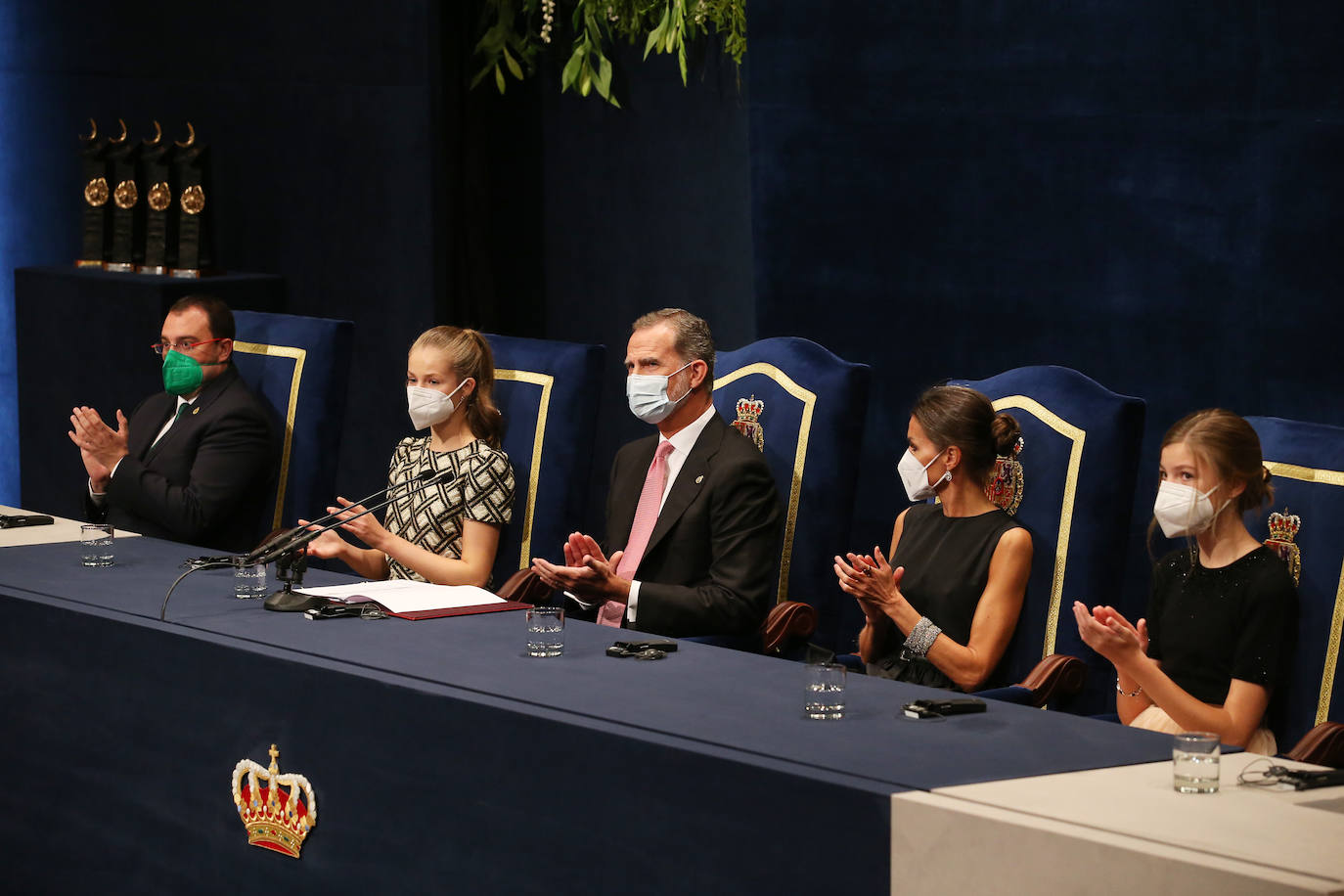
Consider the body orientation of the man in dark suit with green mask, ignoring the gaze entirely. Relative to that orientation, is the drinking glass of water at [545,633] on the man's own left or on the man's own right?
on the man's own left

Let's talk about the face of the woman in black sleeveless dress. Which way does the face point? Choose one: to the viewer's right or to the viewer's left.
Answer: to the viewer's left

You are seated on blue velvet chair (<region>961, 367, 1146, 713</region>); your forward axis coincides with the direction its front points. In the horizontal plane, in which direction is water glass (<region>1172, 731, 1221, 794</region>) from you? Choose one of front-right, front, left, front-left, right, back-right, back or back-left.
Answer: front-left

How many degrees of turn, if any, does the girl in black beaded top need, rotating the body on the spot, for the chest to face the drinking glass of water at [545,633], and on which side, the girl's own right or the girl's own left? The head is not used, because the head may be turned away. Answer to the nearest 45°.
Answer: approximately 45° to the girl's own right

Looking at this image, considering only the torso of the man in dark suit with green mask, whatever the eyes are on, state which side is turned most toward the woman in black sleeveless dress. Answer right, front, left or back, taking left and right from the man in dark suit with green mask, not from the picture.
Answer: left

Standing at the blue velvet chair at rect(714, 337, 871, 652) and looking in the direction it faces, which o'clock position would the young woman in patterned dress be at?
The young woman in patterned dress is roughly at 2 o'clock from the blue velvet chair.

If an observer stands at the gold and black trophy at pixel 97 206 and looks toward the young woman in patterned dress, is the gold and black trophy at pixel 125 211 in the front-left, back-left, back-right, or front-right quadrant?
front-left

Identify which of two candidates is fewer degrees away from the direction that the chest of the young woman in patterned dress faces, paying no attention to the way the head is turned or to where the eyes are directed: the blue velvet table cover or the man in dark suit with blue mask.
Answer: the blue velvet table cover

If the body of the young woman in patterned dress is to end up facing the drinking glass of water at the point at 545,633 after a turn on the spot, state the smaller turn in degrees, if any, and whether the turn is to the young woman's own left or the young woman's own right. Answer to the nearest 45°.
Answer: approximately 45° to the young woman's own left

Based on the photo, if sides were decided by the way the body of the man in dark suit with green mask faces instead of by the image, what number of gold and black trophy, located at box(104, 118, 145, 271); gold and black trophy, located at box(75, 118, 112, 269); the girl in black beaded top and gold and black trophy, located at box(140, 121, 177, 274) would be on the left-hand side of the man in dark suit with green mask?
1

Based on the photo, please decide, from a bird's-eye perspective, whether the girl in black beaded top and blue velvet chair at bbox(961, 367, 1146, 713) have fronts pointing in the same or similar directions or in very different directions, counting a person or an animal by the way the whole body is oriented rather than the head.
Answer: same or similar directions

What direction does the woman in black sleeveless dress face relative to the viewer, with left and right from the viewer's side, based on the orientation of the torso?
facing the viewer and to the left of the viewer

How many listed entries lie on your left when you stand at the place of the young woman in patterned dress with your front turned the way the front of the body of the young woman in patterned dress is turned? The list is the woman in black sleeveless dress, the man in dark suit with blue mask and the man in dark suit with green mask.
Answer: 2

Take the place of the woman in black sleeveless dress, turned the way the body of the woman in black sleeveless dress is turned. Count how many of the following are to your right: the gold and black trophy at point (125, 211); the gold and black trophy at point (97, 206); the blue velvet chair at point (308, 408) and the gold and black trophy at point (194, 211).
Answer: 4

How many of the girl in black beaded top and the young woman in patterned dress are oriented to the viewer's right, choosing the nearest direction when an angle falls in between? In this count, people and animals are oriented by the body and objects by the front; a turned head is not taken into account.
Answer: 0

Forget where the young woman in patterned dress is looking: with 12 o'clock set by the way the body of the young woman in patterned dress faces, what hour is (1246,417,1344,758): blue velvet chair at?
The blue velvet chair is roughly at 9 o'clock from the young woman in patterned dress.

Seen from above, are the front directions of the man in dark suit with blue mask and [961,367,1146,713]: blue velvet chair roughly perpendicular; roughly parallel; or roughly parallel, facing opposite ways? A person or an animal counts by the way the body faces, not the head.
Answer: roughly parallel

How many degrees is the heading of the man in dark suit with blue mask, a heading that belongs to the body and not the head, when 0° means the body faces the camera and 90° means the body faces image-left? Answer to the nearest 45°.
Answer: approximately 45°

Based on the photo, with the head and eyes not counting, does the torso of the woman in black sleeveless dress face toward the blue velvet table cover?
yes
